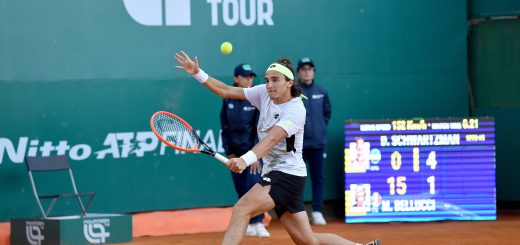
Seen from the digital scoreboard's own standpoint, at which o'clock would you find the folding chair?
The folding chair is roughly at 2 o'clock from the digital scoreboard.

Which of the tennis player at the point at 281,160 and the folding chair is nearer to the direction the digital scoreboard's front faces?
the tennis player

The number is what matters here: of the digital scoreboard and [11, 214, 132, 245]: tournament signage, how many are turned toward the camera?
2

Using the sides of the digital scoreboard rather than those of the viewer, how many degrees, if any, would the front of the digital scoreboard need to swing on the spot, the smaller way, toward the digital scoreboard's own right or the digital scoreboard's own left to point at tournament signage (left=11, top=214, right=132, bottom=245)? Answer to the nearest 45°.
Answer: approximately 45° to the digital scoreboard's own right

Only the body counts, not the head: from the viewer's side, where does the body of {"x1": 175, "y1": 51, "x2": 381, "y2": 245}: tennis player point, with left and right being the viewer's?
facing the viewer and to the left of the viewer

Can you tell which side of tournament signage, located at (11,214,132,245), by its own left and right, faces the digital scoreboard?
left

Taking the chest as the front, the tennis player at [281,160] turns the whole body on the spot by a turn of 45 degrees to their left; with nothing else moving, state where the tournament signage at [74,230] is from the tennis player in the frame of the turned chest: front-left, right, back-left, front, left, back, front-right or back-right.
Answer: back-right

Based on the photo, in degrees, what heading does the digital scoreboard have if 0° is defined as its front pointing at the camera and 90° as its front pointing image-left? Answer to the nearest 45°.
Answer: approximately 0°

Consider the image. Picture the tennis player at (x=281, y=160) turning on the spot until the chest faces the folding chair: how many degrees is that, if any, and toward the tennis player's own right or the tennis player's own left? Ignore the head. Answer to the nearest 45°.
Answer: approximately 90° to the tennis player's own right

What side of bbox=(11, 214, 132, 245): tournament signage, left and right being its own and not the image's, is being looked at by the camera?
front
